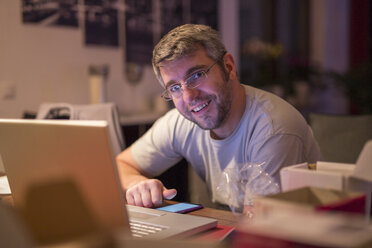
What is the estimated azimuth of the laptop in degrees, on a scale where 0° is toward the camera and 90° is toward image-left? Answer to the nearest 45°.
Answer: approximately 225°

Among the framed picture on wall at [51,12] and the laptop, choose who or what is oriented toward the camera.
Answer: the framed picture on wall

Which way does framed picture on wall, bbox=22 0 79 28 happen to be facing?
toward the camera

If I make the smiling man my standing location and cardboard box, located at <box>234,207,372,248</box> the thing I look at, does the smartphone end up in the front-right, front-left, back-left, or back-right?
front-right

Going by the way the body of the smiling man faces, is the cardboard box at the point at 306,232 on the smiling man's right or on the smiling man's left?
on the smiling man's left

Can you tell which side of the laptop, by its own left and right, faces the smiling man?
front

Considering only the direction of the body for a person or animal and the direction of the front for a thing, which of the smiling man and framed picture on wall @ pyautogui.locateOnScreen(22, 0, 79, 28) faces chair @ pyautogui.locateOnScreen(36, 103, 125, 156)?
the framed picture on wall

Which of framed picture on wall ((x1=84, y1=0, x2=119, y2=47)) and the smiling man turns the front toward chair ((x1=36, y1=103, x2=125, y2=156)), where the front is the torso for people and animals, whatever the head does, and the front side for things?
the framed picture on wall

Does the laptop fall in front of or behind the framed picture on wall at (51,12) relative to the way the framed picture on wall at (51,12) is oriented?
in front

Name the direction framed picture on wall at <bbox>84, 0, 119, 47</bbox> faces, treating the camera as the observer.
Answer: facing the viewer

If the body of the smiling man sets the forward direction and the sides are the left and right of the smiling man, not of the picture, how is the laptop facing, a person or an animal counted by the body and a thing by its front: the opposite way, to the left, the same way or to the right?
the opposite way
